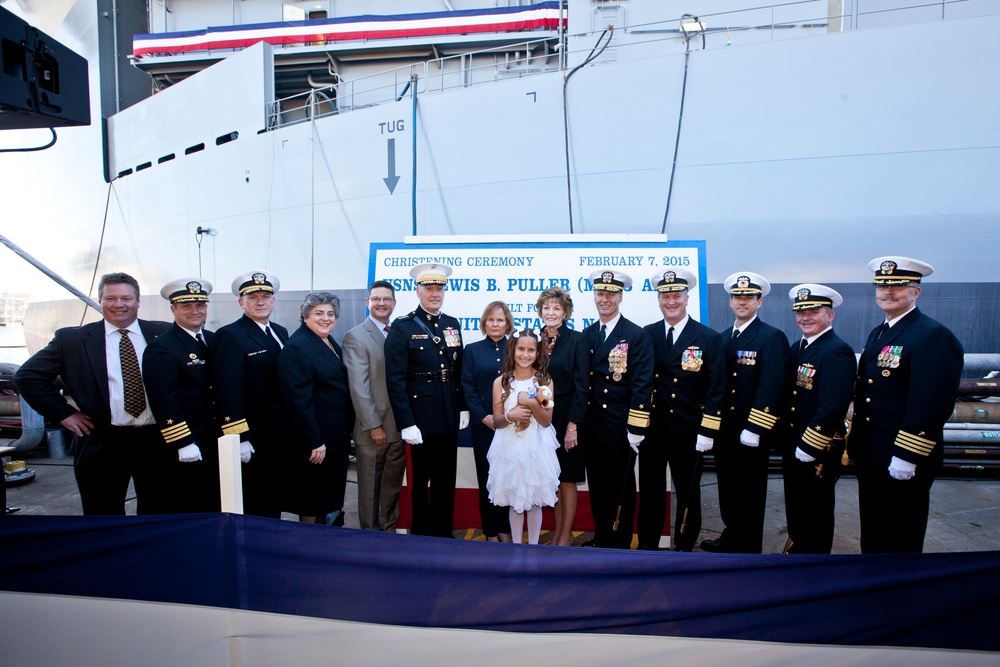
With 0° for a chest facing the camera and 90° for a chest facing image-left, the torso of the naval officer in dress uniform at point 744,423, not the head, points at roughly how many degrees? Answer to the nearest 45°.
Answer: approximately 45°

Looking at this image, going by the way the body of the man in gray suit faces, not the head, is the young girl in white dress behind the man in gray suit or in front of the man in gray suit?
in front

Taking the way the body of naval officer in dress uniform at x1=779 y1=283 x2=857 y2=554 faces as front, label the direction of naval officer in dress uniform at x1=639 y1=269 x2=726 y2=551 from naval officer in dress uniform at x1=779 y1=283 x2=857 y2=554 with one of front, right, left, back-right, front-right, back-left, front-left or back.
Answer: front-right

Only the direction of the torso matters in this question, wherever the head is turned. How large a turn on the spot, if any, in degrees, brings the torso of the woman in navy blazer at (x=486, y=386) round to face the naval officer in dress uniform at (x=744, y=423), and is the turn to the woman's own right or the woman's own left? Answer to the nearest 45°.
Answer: approximately 90° to the woman's own left

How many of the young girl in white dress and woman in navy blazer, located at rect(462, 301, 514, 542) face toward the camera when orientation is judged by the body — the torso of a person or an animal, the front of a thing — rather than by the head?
2

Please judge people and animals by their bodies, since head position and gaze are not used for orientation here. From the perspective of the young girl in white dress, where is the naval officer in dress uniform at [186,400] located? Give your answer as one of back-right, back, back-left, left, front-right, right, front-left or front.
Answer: right

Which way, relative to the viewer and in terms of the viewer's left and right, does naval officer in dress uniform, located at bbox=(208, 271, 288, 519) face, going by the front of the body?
facing the viewer and to the right of the viewer

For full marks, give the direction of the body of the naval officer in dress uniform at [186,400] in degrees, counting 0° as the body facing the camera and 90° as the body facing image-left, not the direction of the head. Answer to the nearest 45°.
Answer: approximately 315°

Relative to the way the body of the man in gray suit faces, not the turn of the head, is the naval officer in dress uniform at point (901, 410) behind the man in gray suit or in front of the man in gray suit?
in front
